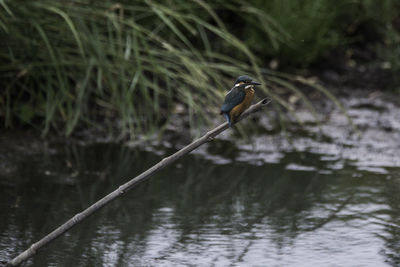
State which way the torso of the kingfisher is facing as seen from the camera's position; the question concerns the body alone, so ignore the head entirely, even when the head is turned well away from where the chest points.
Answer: to the viewer's right
